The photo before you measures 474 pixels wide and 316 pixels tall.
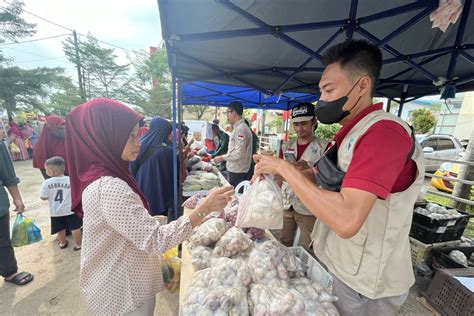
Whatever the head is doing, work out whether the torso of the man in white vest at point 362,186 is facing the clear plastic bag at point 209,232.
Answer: yes

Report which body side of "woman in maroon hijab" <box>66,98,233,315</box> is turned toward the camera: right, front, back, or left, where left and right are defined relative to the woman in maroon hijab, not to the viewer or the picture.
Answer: right

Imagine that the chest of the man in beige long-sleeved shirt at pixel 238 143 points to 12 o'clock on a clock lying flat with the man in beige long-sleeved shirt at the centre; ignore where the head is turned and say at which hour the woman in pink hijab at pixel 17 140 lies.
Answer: The woman in pink hijab is roughly at 1 o'clock from the man in beige long-sleeved shirt.

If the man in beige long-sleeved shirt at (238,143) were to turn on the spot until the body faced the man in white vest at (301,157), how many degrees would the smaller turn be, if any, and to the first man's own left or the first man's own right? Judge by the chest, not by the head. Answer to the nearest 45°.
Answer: approximately 135° to the first man's own left

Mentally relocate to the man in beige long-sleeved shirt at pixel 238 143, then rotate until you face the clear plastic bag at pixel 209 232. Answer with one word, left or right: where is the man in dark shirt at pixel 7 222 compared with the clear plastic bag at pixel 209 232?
right

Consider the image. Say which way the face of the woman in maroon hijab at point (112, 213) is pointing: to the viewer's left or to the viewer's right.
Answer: to the viewer's right

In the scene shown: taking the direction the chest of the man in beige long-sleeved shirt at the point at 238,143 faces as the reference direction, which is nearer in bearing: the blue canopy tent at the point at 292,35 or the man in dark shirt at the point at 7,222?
the man in dark shirt

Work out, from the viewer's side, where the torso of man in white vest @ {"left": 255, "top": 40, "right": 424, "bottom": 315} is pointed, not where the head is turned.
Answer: to the viewer's left

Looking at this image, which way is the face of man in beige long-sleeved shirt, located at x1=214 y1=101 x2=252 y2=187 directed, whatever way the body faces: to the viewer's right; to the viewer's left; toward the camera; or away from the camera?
to the viewer's left

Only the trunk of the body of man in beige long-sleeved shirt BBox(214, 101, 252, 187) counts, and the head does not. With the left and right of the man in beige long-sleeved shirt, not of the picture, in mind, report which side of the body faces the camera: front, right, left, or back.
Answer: left
